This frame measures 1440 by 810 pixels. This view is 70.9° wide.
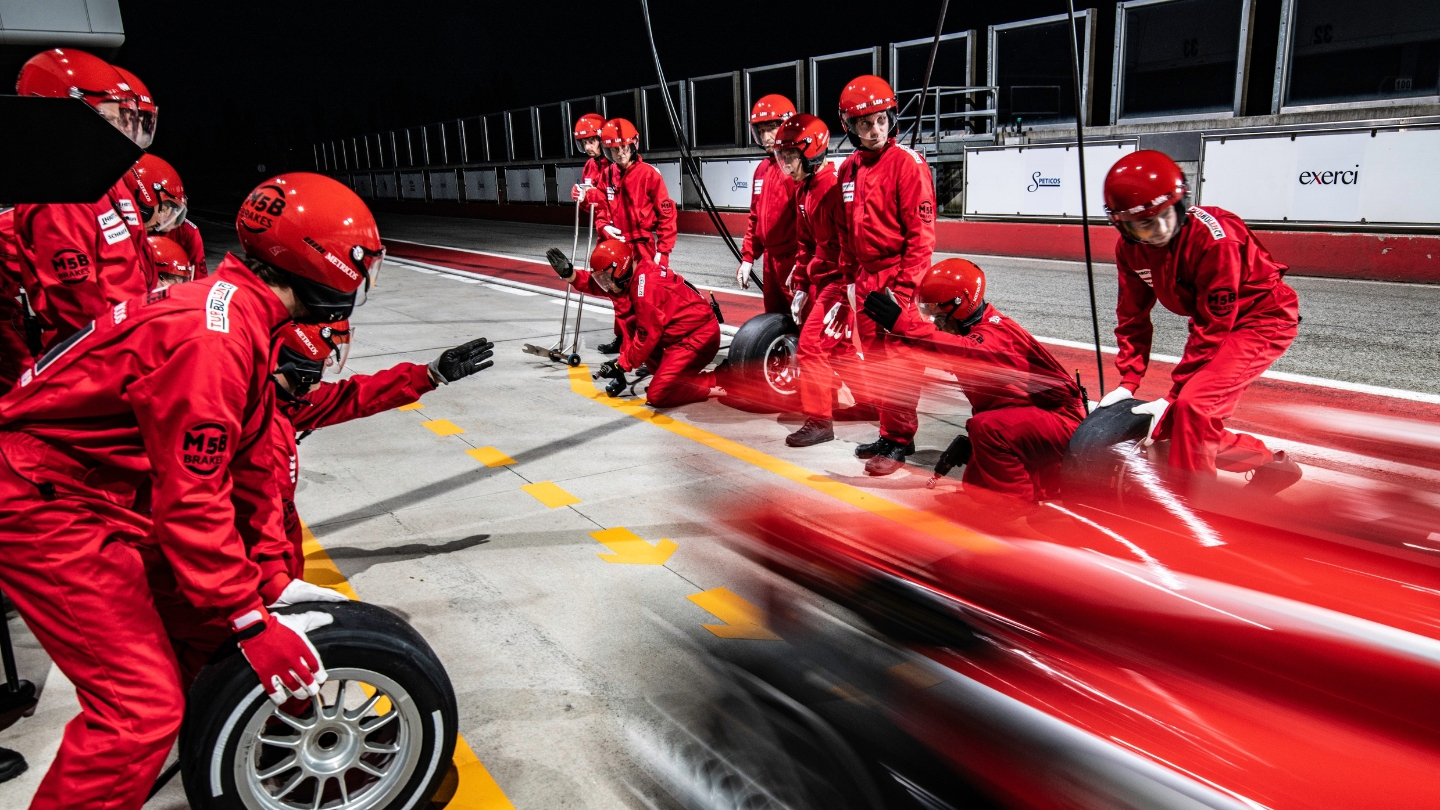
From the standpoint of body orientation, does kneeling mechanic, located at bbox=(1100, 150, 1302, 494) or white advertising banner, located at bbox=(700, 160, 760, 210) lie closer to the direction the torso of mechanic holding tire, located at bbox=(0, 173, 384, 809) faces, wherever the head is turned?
the kneeling mechanic

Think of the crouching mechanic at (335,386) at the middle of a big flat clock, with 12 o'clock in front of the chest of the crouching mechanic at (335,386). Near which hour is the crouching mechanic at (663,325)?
the crouching mechanic at (663,325) is roughly at 10 o'clock from the crouching mechanic at (335,386).

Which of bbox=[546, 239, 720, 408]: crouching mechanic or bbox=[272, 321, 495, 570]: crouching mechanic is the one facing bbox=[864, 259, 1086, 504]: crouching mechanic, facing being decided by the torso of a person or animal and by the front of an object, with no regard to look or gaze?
bbox=[272, 321, 495, 570]: crouching mechanic

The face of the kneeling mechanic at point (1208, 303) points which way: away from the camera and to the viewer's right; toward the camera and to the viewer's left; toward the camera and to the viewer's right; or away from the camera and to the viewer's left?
toward the camera and to the viewer's left

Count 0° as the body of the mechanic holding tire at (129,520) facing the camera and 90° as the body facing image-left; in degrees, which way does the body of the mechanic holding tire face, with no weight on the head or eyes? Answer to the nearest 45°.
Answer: approximately 270°

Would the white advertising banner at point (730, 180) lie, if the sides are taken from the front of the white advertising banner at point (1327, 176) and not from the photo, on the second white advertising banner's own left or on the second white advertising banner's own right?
on the second white advertising banner's own right

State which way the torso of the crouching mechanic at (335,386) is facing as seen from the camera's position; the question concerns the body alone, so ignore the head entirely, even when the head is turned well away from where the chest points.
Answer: to the viewer's right

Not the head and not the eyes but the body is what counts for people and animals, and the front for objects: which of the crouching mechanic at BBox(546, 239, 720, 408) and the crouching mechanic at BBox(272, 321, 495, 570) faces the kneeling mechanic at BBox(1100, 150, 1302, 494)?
the crouching mechanic at BBox(272, 321, 495, 570)

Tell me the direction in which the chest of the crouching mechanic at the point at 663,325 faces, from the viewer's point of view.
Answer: to the viewer's left

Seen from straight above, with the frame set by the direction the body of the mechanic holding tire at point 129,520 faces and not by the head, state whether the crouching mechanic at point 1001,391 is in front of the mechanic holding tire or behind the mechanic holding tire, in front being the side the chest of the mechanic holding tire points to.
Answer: in front

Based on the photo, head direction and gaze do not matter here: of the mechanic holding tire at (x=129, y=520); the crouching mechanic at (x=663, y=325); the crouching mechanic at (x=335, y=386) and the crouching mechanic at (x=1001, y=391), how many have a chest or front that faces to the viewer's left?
2

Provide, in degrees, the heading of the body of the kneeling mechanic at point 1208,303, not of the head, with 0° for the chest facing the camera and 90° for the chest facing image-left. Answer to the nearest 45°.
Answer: approximately 45°
